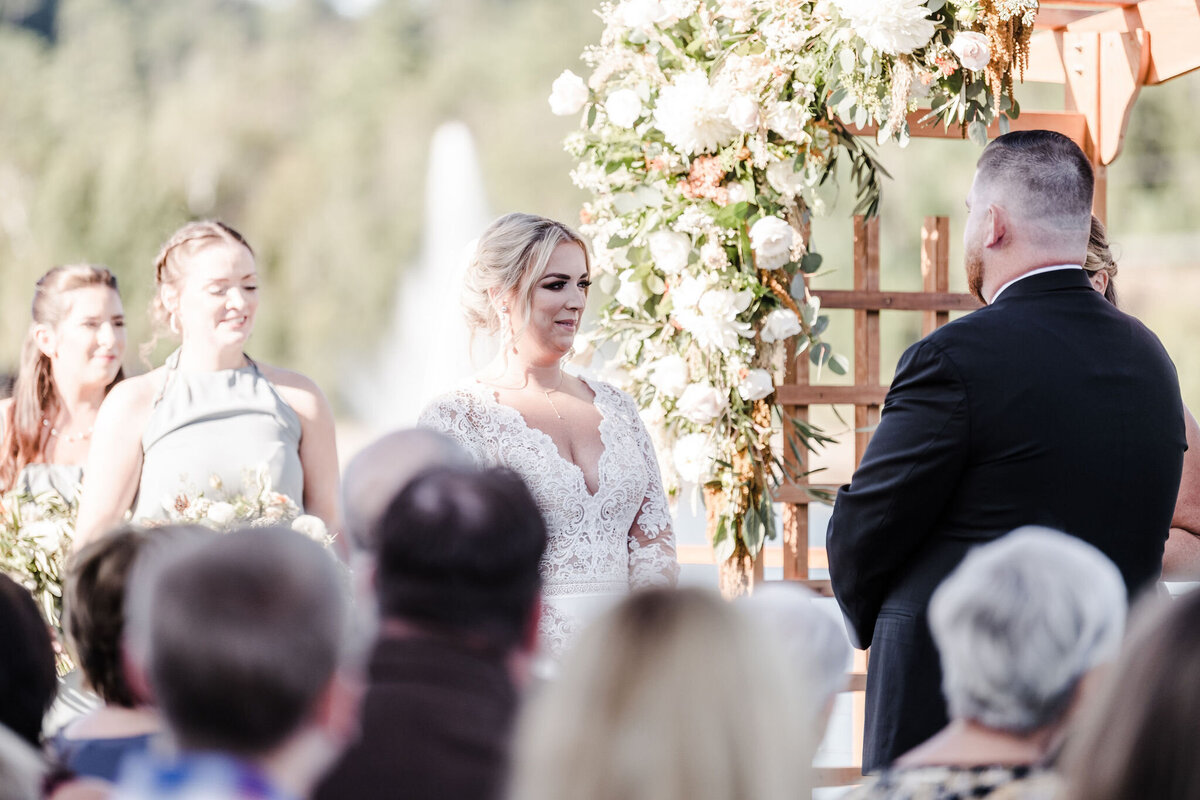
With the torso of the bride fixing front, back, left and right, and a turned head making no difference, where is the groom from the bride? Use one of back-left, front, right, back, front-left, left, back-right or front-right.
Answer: front

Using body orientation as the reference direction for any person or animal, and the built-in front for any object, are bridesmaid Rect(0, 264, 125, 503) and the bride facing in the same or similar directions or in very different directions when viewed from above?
same or similar directions

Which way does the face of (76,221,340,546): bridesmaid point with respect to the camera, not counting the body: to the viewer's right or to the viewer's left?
to the viewer's right

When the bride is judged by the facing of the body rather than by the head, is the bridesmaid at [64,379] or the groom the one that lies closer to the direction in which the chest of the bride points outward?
the groom

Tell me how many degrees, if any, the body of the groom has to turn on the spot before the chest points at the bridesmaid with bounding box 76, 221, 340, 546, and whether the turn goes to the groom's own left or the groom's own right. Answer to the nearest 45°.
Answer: approximately 45° to the groom's own left

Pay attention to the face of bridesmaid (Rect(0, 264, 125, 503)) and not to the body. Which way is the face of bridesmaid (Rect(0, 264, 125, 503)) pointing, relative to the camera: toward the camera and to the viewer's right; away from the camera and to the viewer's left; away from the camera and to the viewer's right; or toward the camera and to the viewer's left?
toward the camera and to the viewer's right

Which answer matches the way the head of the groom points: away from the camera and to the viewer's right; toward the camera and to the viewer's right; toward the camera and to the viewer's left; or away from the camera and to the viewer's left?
away from the camera and to the viewer's left

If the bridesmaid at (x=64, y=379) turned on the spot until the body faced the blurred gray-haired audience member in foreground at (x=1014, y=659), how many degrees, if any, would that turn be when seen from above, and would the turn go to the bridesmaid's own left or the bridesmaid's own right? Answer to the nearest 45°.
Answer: approximately 45° to the bridesmaid's own right

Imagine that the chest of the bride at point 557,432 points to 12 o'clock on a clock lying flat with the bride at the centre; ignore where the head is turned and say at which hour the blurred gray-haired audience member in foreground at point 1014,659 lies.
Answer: The blurred gray-haired audience member in foreground is roughly at 1 o'clock from the bride.

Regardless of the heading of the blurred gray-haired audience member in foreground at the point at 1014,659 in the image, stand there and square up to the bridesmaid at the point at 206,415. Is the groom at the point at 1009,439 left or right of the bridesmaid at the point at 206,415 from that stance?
right

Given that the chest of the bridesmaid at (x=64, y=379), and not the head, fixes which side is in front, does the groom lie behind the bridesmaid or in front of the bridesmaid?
in front

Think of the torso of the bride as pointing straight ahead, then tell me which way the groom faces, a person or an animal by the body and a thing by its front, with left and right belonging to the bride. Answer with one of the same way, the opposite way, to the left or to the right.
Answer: the opposite way

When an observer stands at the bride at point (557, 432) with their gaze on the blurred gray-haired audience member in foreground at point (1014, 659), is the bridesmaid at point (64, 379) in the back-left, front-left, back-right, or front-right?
back-right

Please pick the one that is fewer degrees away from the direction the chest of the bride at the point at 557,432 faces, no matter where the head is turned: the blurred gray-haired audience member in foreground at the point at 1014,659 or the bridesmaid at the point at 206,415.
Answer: the blurred gray-haired audience member in foreground

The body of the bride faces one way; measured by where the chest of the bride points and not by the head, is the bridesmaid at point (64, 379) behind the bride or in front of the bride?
behind

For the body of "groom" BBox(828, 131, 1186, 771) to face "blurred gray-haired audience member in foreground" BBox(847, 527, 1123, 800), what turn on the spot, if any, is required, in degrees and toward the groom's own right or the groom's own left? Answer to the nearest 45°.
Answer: approximately 135° to the groom's own left

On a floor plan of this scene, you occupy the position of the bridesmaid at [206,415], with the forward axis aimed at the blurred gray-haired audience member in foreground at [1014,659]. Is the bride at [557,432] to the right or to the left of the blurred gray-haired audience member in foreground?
left

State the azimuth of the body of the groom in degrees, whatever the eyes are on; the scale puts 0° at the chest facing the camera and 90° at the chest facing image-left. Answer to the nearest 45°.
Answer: approximately 135°

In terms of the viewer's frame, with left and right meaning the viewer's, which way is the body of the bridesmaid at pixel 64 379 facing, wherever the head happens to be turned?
facing the viewer and to the right of the viewer

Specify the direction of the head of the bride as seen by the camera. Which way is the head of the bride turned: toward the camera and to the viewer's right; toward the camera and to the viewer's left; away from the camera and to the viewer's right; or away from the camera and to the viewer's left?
toward the camera and to the viewer's right
